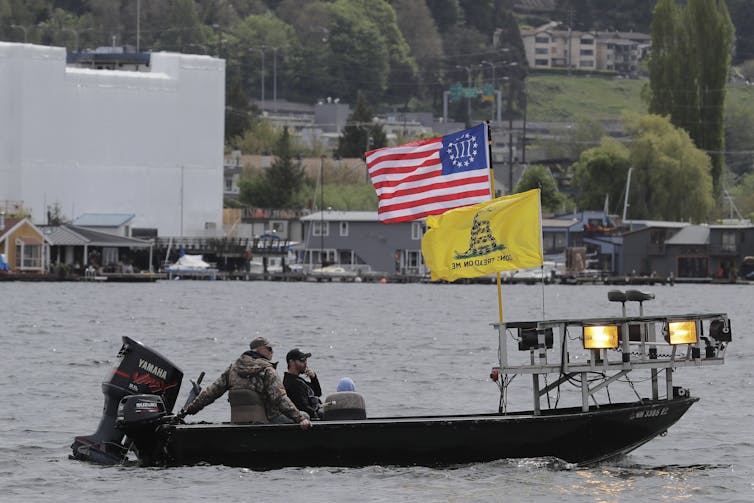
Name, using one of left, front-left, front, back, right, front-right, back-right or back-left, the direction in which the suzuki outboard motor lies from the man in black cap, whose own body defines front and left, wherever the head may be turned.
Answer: back

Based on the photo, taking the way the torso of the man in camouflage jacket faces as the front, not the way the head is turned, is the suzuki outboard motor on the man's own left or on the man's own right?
on the man's own left

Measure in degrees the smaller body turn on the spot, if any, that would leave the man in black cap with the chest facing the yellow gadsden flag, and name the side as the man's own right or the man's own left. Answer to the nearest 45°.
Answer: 0° — they already face it

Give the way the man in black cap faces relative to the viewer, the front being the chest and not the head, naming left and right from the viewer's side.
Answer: facing to the right of the viewer

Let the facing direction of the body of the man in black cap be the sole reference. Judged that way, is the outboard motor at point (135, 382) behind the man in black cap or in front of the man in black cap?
behind

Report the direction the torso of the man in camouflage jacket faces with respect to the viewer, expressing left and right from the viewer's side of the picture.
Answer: facing away from the viewer and to the right of the viewer

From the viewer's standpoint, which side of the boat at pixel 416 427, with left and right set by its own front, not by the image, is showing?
right
